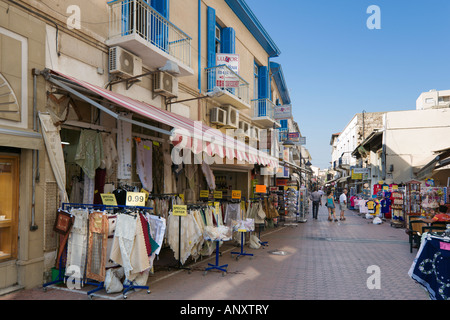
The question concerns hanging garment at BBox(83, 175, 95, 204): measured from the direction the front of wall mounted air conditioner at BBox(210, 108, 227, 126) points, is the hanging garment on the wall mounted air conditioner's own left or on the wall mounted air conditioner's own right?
on the wall mounted air conditioner's own right

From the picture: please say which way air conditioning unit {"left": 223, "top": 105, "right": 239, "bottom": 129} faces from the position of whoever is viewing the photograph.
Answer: facing the viewer and to the right of the viewer

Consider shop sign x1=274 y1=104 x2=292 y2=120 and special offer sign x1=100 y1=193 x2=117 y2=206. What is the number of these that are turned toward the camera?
2

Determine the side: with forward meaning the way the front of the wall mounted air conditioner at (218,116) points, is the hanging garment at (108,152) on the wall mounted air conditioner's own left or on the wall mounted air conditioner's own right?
on the wall mounted air conditioner's own right

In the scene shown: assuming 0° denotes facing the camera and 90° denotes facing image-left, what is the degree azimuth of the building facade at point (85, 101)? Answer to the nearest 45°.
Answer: approximately 315°

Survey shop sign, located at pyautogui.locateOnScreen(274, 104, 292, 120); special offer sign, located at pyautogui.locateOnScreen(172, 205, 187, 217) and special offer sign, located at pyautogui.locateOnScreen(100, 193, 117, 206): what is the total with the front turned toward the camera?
3

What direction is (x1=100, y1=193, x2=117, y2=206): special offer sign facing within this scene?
toward the camera

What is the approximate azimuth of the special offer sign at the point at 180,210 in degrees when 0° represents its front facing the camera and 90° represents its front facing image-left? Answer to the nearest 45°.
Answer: approximately 0°

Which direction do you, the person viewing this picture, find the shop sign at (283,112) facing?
facing the viewer

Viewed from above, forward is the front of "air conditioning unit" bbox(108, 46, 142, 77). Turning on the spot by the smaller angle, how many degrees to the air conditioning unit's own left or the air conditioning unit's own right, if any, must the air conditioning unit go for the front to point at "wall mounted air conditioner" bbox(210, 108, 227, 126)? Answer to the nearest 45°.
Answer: approximately 90° to the air conditioning unit's own left

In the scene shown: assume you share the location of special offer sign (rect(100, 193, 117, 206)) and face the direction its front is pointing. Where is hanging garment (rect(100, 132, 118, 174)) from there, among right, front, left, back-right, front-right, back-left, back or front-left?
back

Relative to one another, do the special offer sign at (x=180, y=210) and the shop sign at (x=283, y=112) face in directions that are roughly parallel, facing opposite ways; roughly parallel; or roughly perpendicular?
roughly parallel
